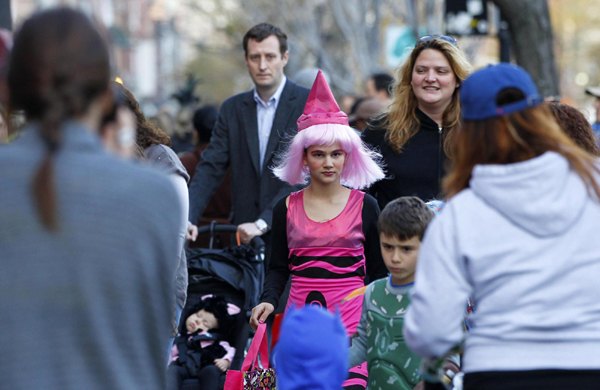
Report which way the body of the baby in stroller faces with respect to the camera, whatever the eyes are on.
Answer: toward the camera

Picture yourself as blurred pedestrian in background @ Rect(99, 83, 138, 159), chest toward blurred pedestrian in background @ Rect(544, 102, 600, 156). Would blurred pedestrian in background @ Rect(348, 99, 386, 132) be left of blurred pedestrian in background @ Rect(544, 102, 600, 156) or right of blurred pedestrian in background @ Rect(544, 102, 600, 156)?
left

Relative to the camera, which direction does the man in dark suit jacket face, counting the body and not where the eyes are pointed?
toward the camera

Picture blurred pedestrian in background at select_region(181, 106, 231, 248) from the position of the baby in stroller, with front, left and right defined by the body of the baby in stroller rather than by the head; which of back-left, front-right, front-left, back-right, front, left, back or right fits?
back

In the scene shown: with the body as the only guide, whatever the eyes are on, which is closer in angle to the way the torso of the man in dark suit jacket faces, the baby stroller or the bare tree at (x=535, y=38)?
the baby stroller

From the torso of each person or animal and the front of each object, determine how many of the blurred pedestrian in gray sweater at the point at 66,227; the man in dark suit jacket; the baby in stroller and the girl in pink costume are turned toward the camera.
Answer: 3

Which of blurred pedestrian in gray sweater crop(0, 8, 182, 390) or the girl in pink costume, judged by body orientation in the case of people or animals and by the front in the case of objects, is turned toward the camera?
the girl in pink costume

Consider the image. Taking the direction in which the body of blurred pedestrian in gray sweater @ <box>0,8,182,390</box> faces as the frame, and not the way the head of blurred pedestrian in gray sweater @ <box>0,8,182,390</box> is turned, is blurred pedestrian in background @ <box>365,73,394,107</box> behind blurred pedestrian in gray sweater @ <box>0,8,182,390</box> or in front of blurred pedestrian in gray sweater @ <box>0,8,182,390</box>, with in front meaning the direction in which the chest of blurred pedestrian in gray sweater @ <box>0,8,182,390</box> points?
in front

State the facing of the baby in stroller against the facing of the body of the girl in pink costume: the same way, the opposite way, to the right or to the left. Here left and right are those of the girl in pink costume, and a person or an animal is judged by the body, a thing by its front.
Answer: the same way

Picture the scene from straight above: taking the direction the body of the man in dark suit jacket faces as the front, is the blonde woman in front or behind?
in front

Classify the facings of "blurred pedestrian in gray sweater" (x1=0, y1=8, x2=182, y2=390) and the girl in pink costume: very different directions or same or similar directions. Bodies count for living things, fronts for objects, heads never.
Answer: very different directions

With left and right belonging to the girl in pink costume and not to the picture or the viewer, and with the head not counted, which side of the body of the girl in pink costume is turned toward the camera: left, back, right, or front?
front

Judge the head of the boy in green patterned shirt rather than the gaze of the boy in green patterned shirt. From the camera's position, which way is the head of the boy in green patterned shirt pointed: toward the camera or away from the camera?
toward the camera

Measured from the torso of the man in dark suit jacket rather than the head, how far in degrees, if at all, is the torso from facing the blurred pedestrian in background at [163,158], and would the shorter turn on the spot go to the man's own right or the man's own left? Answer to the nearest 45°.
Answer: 0° — they already face them

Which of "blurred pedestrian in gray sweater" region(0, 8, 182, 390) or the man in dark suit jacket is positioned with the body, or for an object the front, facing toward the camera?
the man in dark suit jacket

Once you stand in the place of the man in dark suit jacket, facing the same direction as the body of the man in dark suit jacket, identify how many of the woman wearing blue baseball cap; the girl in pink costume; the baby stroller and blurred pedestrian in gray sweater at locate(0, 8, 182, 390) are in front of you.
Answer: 4

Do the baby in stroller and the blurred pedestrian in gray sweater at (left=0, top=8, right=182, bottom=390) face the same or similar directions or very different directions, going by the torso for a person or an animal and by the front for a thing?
very different directions

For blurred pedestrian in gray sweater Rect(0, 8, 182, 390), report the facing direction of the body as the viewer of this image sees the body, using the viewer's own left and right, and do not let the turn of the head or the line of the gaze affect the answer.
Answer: facing away from the viewer

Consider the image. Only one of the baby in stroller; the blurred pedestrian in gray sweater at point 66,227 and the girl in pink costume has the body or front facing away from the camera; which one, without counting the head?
the blurred pedestrian in gray sweater
